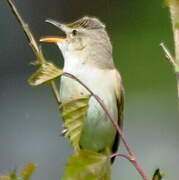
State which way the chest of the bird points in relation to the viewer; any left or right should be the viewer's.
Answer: facing the viewer and to the left of the viewer

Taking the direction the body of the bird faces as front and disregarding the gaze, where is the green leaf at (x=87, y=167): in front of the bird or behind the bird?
in front

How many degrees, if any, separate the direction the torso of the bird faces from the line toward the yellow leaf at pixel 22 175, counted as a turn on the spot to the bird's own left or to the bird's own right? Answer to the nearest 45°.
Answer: approximately 45° to the bird's own right

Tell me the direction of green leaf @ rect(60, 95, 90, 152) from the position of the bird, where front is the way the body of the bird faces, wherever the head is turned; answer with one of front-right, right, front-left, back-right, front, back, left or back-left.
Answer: front-left
